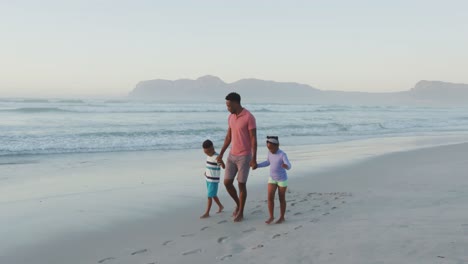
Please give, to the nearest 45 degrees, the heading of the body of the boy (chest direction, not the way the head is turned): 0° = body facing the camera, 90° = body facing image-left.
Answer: approximately 45°

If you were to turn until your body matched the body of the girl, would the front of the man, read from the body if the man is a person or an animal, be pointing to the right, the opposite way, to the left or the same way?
the same way

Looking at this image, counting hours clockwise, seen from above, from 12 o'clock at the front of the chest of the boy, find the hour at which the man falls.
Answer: The man is roughly at 9 o'clock from the boy.

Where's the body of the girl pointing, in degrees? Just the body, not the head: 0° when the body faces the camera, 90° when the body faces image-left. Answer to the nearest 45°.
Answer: approximately 45°

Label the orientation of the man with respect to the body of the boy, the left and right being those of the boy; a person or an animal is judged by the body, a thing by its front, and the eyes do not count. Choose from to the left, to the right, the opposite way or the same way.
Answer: the same way

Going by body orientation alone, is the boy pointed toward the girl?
no

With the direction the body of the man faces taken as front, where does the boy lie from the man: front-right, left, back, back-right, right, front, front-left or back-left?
right

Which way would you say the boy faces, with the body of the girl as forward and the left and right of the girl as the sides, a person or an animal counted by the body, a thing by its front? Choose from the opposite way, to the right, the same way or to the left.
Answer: the same way

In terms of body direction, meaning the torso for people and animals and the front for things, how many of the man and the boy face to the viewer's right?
0

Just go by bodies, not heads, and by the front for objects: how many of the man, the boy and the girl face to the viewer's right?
0

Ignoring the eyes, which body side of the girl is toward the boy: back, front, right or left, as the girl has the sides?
right
